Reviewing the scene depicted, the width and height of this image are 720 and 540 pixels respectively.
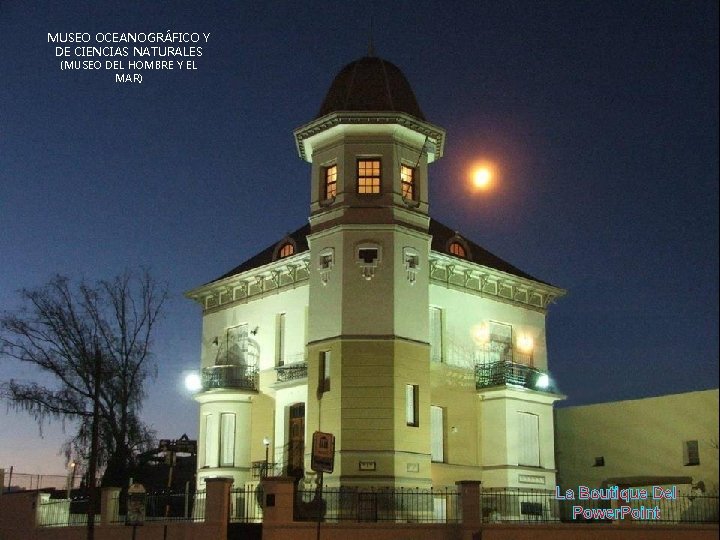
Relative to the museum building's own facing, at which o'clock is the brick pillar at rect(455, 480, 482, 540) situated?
The brick pillar is roughly at 10 o'clock from the museum building.

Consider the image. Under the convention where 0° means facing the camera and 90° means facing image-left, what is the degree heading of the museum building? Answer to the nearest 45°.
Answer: approximately 45°

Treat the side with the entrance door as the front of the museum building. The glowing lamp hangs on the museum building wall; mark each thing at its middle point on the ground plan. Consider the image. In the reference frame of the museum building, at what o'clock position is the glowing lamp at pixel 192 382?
The glowing lamp is roughly at 2 o'clock from the museum building.

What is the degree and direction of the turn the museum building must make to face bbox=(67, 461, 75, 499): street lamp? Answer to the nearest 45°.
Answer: approximately 90° to its right

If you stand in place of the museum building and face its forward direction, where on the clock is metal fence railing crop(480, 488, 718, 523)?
The metal fence railing is roughly at 9 o'clock from the museum building.

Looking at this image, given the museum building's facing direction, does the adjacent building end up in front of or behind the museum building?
behind
